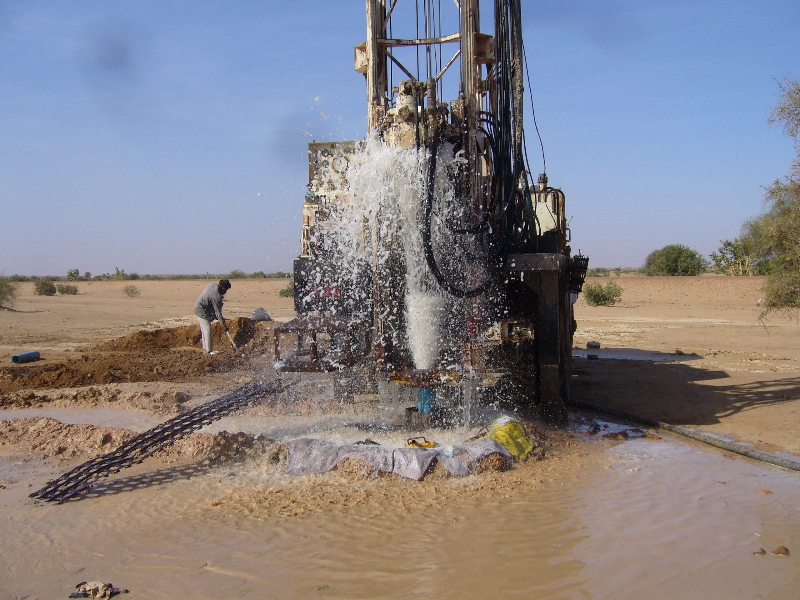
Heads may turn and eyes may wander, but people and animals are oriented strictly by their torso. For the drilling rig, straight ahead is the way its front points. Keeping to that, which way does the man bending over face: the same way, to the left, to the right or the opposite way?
to the right

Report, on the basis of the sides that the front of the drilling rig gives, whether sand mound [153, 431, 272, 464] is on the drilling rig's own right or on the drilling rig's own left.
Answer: on the drilling rig's own left

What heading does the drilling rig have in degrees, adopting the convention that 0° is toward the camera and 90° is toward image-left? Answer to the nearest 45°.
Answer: approximately 180°

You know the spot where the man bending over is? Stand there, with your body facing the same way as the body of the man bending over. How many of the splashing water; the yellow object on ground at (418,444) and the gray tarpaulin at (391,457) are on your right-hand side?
3

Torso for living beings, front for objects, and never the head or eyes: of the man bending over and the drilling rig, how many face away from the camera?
1

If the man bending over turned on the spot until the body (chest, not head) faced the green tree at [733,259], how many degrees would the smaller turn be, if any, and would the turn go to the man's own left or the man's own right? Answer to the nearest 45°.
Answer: approximately 45° to the man's own left

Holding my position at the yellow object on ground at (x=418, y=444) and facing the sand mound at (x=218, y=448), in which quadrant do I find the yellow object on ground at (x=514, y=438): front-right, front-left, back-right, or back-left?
back-right

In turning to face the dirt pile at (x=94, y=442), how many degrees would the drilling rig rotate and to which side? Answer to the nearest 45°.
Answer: approximately 90° to its left

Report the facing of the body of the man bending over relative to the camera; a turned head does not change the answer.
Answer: to the viewer's right

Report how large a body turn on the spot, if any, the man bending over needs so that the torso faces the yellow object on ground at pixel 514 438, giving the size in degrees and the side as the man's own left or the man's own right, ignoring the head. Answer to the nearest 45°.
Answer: approximately 90° to the man's own right

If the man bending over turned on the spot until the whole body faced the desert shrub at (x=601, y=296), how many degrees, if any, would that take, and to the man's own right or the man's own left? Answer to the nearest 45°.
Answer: approximately 45° to the man's own left
